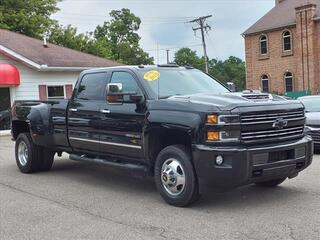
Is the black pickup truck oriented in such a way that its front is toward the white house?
no

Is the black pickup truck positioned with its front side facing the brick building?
no

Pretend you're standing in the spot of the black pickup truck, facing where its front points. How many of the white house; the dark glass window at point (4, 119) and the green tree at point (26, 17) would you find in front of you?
0

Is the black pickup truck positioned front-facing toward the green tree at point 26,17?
no

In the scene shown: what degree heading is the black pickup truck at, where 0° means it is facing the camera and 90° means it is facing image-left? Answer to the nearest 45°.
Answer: approximately 315°

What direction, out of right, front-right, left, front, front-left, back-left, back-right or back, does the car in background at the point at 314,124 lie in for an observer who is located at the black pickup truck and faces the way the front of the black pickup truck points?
left

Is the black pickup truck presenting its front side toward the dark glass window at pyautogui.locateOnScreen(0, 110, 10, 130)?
no

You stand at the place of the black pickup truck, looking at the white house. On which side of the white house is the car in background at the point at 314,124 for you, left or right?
right
